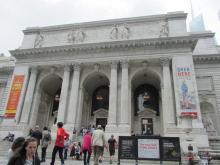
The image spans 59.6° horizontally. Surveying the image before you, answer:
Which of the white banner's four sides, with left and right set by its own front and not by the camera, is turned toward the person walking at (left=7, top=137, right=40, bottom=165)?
front

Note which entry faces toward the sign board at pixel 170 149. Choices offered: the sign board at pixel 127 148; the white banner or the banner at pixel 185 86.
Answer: the banner

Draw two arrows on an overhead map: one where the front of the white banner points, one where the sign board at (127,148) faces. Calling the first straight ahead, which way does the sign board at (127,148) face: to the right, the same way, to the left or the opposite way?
the same way

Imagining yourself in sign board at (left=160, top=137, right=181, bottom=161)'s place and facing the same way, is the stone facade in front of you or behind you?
behind

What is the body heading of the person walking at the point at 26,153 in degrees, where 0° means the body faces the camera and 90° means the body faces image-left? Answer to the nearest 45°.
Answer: approximately 315°

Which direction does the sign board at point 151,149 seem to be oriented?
toward the camera

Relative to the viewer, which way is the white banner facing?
toward the camera

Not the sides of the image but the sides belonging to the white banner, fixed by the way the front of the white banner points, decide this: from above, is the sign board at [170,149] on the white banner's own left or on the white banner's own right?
on the white banner's own left

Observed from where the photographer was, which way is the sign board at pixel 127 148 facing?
facing the viewer

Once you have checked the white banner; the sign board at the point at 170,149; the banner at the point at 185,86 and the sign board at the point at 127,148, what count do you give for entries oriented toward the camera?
4

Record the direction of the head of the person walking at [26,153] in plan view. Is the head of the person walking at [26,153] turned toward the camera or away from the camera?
toward the camera

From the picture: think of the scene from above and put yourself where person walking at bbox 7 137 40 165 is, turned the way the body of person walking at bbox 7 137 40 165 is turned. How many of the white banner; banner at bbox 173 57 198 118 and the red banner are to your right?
0

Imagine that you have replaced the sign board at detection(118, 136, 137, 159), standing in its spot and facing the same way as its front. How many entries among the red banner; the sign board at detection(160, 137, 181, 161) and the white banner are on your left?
2

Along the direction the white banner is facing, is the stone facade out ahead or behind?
behind
